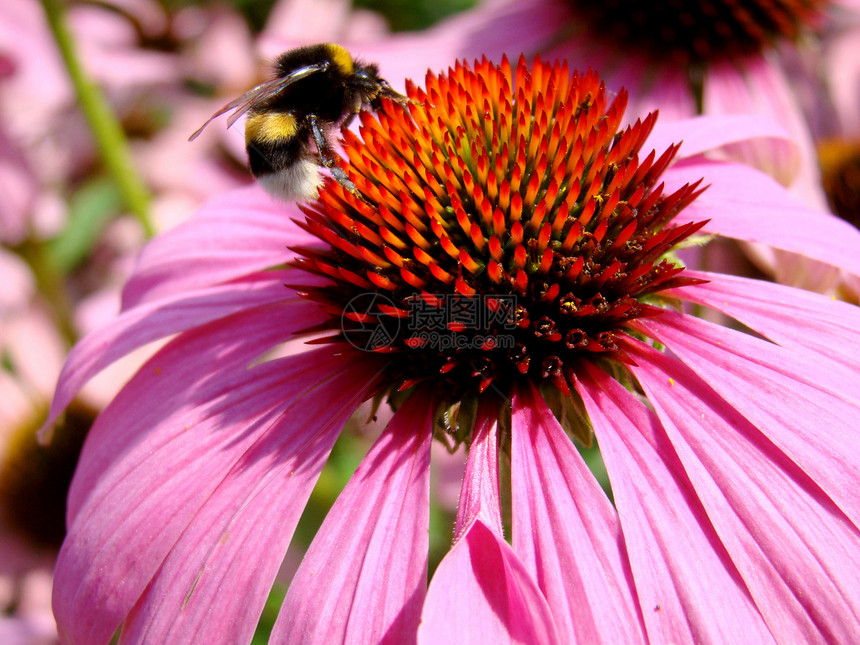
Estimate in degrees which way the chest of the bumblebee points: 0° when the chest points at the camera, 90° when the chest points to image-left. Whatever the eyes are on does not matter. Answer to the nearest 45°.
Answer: approximately 270°
